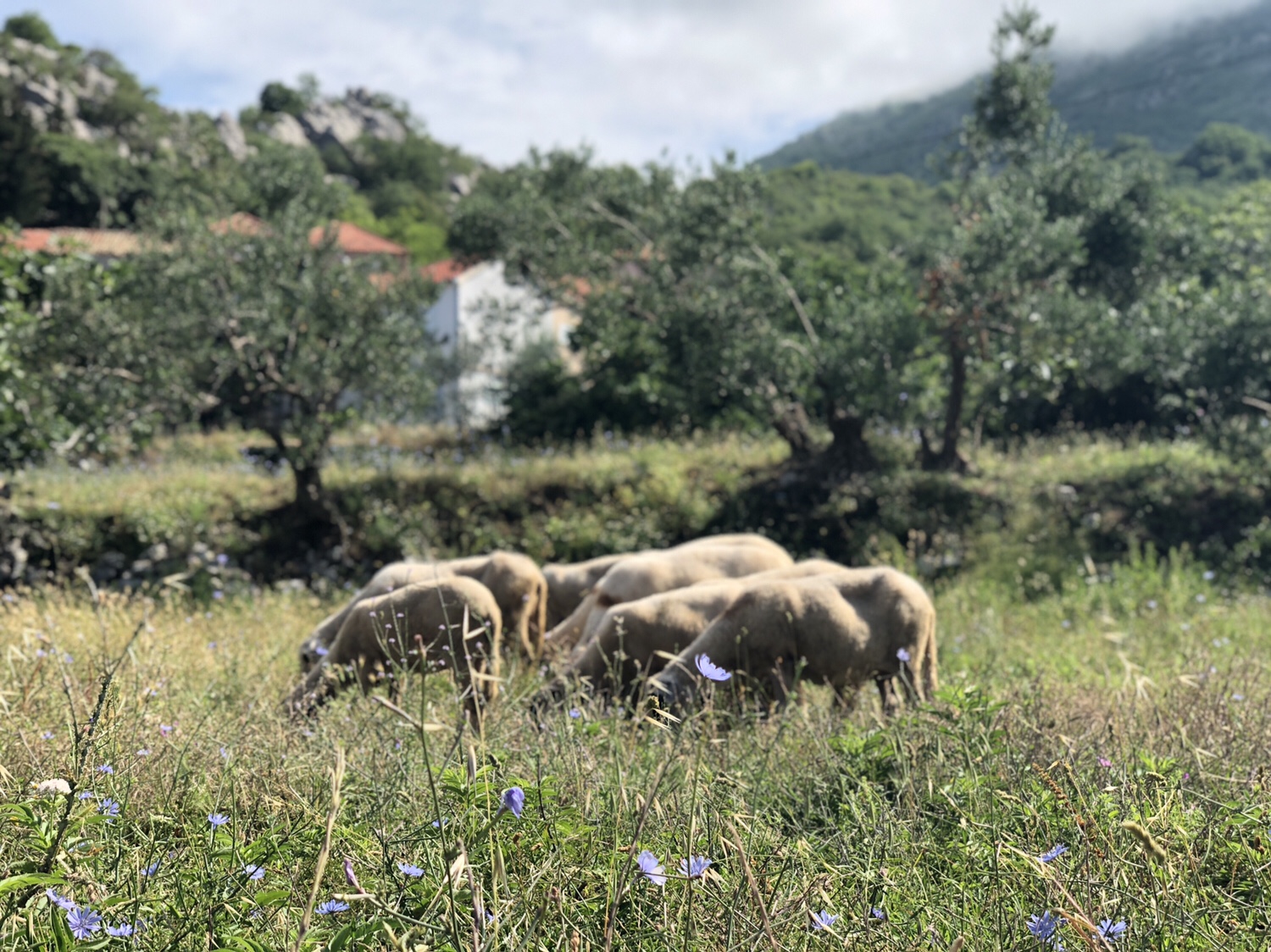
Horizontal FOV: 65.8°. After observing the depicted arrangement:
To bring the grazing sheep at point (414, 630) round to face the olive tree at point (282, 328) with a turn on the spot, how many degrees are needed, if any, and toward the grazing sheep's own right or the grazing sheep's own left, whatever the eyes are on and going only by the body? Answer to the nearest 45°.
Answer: approximately 90° to the grazing sheep's own right

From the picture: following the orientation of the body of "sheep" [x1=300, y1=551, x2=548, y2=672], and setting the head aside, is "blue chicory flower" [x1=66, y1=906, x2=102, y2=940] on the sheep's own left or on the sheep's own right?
on the sheep's own left

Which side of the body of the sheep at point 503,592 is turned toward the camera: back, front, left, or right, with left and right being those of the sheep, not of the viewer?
left

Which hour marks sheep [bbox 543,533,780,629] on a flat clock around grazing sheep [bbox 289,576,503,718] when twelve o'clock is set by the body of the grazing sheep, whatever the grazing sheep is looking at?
The sheep is roughly at 4 o'clock from the grazing sheep.

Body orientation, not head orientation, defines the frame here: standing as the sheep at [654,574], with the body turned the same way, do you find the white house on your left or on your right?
on your right

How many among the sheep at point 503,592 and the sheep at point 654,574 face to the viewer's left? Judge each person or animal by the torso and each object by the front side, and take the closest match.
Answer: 2

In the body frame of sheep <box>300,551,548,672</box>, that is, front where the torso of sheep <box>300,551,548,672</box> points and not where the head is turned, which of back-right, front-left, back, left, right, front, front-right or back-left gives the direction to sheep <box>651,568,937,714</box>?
back-left

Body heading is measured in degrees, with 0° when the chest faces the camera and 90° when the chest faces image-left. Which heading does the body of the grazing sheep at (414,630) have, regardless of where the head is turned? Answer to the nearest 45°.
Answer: approximately 90°

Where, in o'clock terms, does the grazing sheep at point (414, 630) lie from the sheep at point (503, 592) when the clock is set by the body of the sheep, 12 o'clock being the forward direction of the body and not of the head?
The grazing sheep is roughly at 10 o'clock from the sheep.

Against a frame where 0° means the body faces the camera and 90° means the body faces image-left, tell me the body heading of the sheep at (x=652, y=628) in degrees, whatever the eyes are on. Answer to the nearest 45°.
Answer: approximately 90°

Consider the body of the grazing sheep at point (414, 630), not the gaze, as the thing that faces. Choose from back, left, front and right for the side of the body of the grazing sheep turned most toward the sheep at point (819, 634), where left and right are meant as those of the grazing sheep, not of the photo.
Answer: back
